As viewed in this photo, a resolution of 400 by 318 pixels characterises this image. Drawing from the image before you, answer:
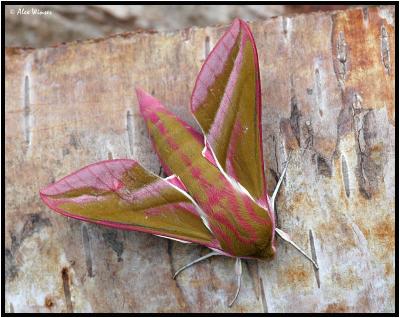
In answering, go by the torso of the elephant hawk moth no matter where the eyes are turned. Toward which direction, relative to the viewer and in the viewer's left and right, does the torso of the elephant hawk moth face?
facing the viewer and to the right of the viewer
